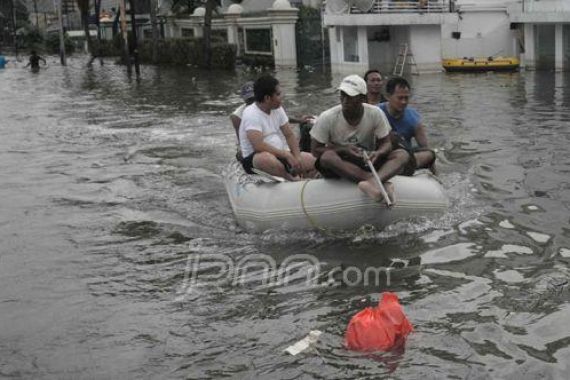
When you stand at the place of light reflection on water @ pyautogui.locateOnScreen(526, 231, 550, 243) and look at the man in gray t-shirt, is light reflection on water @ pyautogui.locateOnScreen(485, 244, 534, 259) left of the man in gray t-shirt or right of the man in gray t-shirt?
left

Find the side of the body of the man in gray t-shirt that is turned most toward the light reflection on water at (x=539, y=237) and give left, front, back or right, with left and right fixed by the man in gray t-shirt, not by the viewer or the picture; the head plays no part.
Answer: left

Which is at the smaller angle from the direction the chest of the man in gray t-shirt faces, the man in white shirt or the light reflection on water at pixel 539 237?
the light reflection on water

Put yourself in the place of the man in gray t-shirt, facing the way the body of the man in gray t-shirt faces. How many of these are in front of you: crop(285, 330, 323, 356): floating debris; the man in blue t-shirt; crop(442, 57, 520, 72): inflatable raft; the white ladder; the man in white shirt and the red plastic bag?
2

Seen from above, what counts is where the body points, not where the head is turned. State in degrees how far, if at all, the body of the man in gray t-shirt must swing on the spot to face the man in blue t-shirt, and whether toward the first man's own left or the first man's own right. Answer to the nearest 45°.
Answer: approximately 135° to the first man's own left

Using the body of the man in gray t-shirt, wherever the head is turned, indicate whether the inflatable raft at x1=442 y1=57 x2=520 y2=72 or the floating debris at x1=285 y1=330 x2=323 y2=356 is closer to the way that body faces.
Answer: the floating debris

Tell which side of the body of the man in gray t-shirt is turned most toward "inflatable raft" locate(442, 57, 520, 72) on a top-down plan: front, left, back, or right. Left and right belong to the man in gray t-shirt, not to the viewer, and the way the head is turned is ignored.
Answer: back

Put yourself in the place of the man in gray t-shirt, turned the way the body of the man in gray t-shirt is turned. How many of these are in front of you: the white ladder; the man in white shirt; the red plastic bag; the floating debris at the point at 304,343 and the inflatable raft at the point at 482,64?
2

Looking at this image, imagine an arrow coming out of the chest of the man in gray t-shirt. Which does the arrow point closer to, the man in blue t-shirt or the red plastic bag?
the red plastic bag

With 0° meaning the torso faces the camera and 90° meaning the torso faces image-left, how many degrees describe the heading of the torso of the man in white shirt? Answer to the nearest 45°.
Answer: approximately 315°

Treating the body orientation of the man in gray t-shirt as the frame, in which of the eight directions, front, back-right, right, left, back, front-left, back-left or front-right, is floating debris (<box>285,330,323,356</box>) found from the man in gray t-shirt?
front

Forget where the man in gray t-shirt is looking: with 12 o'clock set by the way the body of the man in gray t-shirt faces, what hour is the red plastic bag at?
The red plastic bag is roughly at 12 o'clock from the man in gray t-shirt.

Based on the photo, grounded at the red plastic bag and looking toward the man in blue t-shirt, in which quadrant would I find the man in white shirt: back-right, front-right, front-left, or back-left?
front-left

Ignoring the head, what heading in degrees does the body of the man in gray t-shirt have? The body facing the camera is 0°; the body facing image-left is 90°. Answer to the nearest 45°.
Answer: approximately 0°

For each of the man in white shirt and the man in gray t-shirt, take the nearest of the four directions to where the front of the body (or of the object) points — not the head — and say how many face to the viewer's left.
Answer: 0
